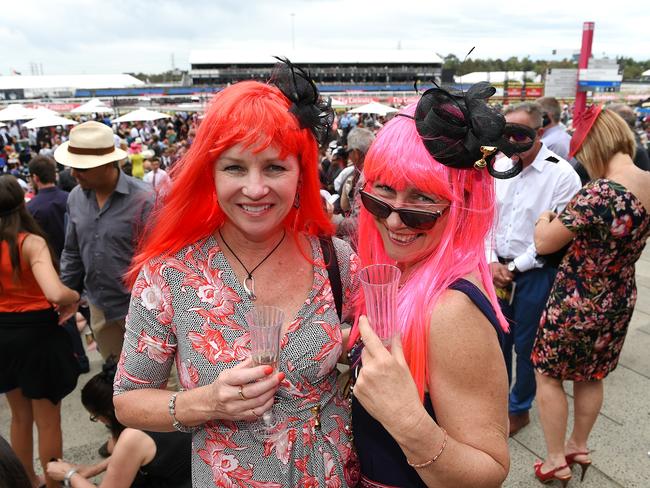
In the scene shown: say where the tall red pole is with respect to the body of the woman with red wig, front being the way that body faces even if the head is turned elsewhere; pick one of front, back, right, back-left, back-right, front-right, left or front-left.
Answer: back-left

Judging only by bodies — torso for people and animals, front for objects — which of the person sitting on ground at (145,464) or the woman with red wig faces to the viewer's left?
the person sitting on ground

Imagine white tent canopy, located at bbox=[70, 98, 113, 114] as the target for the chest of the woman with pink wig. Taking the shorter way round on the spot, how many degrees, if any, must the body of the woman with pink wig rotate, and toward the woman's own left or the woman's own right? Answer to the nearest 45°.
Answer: approximately 90° to the woman's own right

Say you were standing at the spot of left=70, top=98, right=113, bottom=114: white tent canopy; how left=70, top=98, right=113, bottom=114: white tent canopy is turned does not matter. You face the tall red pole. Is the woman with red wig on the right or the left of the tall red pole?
right

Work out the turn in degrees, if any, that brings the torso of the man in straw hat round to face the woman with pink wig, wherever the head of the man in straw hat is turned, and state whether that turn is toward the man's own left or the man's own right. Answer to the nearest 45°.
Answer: approximately 45° to the man's own left

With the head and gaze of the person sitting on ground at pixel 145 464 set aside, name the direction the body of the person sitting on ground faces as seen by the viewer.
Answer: to the viewer's left
